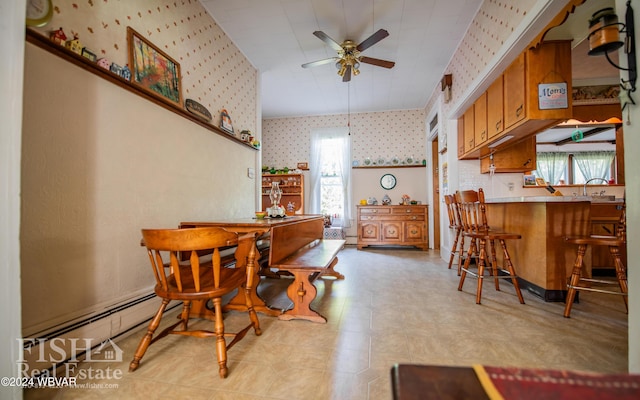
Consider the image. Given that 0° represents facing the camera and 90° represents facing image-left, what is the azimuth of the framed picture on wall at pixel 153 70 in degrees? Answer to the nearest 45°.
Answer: approximately 315°

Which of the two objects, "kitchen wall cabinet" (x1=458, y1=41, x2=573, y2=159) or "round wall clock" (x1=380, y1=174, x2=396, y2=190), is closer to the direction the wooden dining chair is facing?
the round wall clock

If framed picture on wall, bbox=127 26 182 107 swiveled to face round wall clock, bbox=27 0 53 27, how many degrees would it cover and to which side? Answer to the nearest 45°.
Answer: approximately 90° to its right

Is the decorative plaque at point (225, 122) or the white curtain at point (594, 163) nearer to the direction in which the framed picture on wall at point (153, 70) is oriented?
the white curtain

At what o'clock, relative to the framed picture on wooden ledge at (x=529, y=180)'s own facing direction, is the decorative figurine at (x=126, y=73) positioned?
The decorative figurine is roughly at 1 o'clock from the framed picture on wooden ledge.
